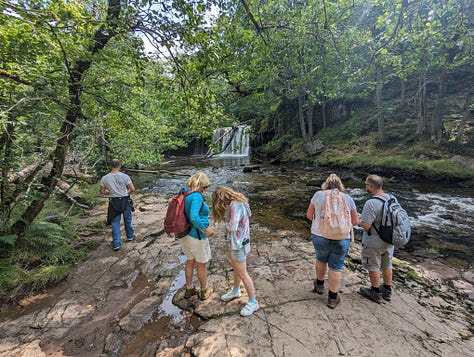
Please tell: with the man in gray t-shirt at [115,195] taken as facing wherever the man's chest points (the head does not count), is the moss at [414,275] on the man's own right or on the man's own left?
on the man's own right

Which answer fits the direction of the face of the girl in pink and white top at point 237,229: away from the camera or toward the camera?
away from the camera

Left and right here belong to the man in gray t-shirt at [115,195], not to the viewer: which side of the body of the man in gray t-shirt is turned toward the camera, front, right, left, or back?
back

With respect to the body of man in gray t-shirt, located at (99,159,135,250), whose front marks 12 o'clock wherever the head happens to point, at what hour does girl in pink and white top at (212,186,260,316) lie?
The girl in pink and white top is roughly at 5 o'clock from the man in gray t-shirt.

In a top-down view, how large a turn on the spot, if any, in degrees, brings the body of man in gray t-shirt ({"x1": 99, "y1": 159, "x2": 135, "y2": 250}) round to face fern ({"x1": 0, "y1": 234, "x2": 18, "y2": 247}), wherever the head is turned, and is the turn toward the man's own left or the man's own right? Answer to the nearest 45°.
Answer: approximately 90° to the man's own left

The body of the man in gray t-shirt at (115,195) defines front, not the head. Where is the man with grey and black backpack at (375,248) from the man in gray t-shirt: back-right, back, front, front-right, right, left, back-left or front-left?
back-right

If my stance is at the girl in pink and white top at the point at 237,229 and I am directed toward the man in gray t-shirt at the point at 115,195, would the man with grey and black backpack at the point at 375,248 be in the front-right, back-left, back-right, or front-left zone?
back-right

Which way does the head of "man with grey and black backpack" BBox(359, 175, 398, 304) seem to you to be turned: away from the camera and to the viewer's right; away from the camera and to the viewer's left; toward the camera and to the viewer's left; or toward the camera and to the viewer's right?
away from the camera and to the viewer's left

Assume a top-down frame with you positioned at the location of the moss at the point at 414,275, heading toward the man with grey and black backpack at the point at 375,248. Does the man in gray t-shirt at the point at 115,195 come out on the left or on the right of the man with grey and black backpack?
right
